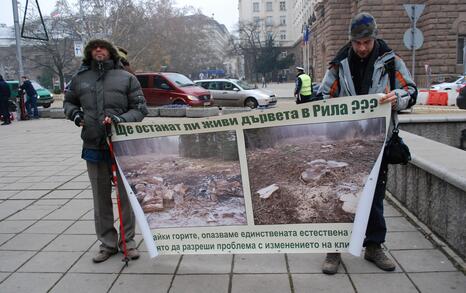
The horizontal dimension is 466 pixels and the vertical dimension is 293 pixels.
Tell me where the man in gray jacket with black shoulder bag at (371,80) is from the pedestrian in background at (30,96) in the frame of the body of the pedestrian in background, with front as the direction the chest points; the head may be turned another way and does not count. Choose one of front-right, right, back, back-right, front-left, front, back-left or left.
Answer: left

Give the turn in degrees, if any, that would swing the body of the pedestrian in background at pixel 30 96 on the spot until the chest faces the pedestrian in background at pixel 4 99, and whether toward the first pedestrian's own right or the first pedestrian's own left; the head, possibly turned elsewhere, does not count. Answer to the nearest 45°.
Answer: approximately 45° to the first pedestrian's own left

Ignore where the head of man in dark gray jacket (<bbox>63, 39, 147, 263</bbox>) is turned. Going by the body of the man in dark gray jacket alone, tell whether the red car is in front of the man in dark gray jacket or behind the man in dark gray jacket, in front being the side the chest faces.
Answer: behind

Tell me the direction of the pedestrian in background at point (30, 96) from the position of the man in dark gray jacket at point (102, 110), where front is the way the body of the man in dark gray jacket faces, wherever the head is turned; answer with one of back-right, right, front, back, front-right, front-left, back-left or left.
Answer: back

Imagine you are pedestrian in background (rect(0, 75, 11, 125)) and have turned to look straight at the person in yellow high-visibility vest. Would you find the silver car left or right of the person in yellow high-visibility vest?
left

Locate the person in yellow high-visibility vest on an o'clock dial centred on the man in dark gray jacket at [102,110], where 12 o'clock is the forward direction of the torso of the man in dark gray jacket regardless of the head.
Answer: The person in yellow high-visibility vest is roughly at 7 o'clock from the man in dark gray jacket.

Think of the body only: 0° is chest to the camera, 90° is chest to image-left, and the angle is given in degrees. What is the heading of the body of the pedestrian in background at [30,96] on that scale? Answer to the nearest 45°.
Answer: approximately 90°

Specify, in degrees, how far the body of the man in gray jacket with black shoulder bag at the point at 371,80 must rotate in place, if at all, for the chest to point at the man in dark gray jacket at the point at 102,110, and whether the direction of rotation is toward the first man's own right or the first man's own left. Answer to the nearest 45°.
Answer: approximately 90° to the first man's own right

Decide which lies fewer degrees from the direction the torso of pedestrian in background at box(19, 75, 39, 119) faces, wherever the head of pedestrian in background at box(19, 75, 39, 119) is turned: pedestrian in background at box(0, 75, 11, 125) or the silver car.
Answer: the pedestrian in background

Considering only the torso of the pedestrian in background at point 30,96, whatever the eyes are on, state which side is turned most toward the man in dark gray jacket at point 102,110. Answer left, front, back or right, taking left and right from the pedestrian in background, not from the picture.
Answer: left
